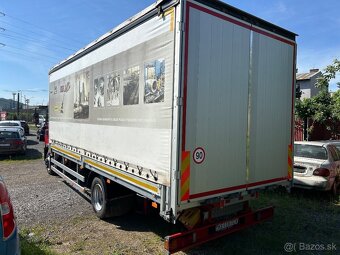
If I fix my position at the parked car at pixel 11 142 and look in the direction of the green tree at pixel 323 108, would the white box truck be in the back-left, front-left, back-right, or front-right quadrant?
front-right

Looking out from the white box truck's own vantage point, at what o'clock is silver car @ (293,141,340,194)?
The silver car is roughly at 3 o'clock from the white box truck.

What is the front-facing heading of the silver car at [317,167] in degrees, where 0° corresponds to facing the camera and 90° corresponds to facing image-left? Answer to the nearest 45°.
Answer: approximately 225°

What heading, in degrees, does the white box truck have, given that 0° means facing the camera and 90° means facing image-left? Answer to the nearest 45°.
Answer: approximately 135°

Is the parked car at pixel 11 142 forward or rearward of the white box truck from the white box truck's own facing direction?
forward

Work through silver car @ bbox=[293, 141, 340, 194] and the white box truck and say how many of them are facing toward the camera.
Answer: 0

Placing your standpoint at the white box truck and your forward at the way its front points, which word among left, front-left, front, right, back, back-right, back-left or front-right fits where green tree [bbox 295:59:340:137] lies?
right

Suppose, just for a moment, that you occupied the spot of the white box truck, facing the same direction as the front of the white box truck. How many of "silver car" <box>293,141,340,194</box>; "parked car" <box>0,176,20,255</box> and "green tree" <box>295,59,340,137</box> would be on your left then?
1

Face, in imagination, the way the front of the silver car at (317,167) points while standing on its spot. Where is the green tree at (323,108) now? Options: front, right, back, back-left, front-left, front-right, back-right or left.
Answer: front-left

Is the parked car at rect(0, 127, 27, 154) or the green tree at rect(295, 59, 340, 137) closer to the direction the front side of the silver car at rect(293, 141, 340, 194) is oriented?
the green tree
